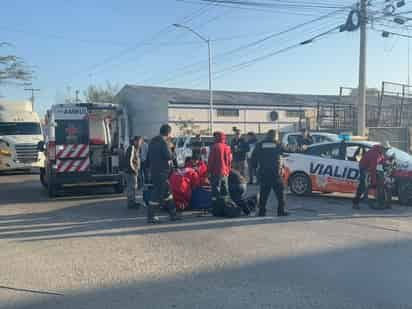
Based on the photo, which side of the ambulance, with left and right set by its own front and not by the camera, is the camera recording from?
back

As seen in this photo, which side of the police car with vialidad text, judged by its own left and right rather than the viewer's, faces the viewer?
right

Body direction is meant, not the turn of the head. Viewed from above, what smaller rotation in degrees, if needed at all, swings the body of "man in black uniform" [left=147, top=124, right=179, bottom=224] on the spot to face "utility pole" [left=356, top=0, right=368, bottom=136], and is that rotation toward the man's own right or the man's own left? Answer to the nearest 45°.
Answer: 0° — they already face it

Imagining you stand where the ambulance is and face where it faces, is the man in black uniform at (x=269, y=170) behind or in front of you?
behind

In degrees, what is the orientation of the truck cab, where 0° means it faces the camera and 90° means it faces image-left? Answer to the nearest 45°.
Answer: approximately 315°

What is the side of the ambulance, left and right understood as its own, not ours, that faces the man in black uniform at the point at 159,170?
back

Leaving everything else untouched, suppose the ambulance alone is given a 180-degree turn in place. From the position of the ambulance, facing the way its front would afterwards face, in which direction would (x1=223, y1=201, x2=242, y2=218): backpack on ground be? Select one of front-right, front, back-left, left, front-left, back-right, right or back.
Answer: front-left

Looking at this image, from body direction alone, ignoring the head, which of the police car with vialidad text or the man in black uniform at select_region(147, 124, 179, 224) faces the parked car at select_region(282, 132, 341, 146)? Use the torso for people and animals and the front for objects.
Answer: the man in black uniform

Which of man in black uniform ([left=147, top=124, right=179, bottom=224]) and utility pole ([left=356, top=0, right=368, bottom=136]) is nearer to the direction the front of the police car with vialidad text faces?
the utility pole
